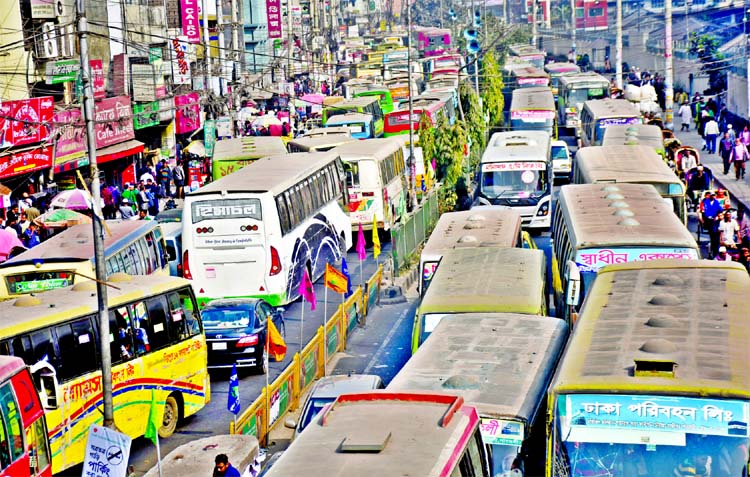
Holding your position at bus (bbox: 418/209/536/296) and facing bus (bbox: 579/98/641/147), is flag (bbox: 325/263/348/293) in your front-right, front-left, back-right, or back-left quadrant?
back-left

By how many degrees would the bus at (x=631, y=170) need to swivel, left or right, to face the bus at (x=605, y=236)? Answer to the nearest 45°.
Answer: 0° — it already faces it

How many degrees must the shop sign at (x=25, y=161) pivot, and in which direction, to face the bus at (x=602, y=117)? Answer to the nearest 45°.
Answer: approximately 45° to its left

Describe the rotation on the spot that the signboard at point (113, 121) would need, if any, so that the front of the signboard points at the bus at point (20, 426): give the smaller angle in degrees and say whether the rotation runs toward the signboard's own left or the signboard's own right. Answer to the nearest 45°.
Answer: approximately 45° to the signboard's own right

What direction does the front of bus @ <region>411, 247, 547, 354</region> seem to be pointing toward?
toward the camera

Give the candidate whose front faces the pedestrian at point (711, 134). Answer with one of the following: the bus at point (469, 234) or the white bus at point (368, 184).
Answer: the white bus

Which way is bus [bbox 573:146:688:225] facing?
toward the camera

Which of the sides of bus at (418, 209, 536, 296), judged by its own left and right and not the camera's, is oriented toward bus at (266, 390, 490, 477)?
front

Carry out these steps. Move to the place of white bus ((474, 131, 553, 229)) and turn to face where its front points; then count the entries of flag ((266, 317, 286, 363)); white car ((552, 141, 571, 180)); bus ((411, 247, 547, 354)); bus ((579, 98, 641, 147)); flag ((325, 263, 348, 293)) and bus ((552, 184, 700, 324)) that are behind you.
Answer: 2

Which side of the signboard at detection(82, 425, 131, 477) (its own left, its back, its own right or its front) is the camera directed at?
front

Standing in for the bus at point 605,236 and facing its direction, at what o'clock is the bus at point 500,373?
the bus at point 500,373 is roughly at 2 o'clock from the bus at point 605,236.

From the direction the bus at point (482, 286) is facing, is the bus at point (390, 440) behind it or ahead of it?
ahead

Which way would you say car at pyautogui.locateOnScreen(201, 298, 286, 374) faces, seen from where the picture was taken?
facing away from the viewer

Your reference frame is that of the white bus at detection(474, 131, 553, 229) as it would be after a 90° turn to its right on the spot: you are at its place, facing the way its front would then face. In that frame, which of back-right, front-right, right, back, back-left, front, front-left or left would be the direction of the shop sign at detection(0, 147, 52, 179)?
front

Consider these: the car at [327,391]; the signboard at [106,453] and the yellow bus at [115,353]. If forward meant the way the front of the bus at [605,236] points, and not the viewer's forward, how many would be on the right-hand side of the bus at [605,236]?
3

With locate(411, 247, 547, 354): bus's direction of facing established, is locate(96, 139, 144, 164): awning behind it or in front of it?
behind

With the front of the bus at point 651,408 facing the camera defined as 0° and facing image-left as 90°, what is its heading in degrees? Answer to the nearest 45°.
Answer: approximately 0°

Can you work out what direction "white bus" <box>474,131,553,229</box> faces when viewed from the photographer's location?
facing the viewer

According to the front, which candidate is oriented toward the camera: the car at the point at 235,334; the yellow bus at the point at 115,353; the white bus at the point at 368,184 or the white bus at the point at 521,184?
the white bus at the point at 521,184
